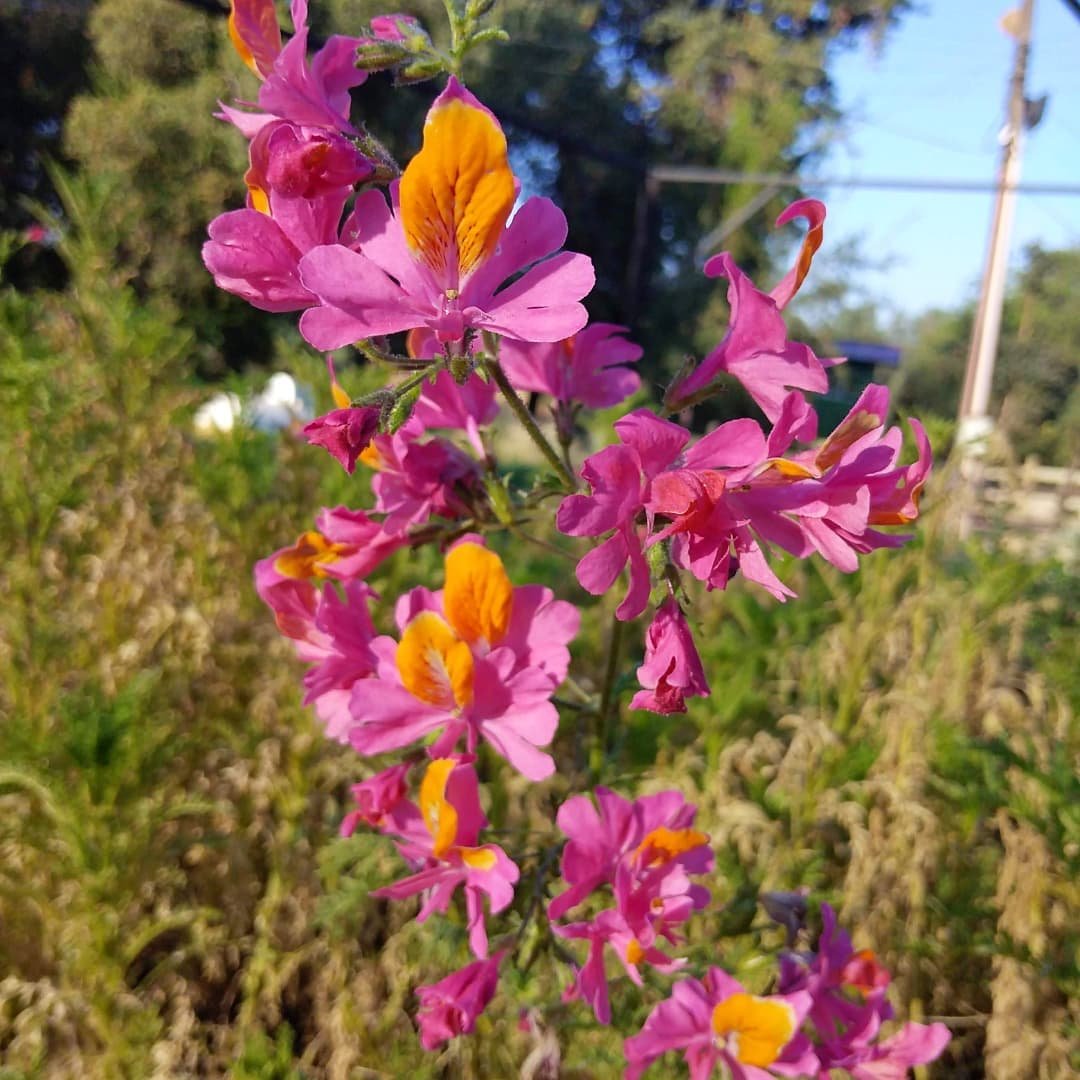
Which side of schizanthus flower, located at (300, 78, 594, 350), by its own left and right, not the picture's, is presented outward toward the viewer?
front

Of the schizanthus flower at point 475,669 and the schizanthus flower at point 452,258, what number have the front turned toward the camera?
2

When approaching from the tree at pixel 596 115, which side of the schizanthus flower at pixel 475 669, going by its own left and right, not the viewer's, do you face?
back

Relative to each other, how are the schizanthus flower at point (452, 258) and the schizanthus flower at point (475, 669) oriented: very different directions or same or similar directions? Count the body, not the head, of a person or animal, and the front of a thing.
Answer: same or similar directions

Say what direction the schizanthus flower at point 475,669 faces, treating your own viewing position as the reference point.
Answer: facing the viewer

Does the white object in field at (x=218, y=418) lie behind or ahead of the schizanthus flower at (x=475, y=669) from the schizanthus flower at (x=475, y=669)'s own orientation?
behind

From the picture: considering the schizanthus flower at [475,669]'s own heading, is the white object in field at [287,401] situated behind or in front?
behind
